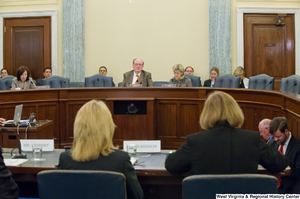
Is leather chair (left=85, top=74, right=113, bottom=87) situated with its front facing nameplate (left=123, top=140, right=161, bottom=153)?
yes

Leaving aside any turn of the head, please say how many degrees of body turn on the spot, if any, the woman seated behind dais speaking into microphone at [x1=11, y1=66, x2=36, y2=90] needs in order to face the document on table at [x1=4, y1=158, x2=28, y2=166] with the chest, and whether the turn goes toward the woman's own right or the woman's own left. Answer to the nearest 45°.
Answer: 0° — they already face it

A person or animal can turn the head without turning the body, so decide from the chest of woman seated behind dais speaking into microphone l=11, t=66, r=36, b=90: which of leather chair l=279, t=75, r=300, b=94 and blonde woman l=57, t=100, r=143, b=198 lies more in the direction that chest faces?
the blonde woman

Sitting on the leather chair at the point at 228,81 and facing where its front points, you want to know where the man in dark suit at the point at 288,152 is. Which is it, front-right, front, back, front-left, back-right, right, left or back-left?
front

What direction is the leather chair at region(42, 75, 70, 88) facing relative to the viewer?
toward the camera

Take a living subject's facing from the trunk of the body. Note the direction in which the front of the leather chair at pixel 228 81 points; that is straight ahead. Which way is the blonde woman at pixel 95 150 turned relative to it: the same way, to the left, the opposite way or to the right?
the opposite way

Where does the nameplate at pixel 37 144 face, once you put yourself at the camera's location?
facing the viewer

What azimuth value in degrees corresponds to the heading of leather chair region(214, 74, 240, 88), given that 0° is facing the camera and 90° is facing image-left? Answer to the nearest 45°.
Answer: approximately 0°

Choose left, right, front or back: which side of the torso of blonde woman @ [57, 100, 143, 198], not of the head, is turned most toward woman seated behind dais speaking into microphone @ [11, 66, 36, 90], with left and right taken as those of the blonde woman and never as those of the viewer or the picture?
front

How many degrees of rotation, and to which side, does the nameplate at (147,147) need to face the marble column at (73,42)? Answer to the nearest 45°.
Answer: approximately 180°

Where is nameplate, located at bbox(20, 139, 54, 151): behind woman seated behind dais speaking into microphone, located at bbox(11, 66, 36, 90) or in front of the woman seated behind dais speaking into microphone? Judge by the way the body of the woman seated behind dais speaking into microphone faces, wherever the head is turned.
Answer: in front
